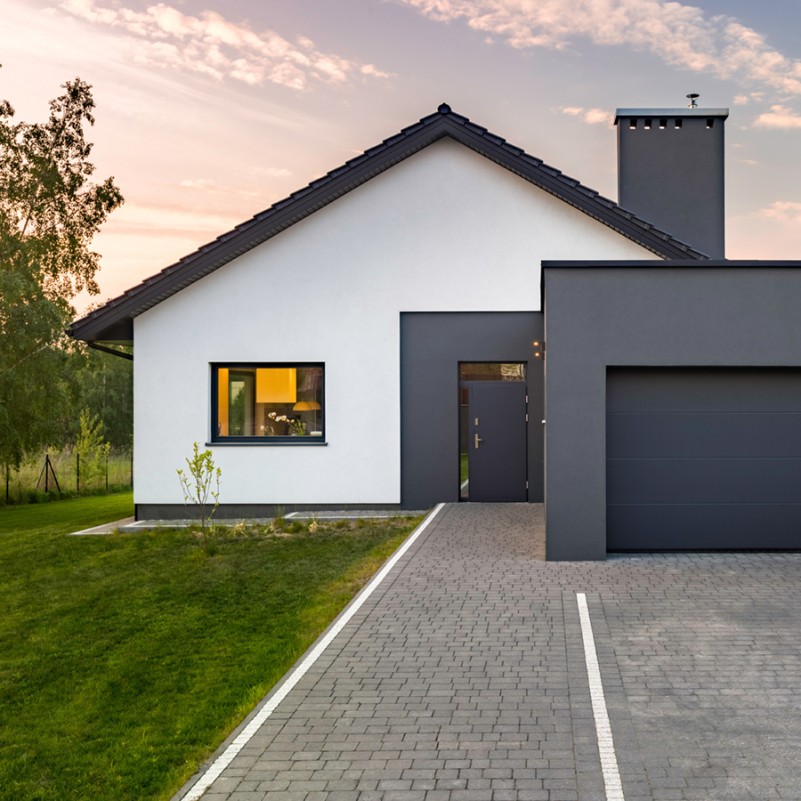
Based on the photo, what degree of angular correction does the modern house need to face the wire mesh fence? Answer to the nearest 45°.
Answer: approximately 135° to its right

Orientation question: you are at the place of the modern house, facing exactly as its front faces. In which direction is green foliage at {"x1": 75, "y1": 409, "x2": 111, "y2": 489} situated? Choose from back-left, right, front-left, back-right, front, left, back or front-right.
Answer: back-right

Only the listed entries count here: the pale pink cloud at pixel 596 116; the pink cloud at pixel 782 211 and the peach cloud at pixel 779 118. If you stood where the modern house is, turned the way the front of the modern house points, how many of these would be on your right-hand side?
0

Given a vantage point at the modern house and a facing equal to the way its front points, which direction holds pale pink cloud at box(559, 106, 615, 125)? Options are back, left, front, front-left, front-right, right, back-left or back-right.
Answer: back-left

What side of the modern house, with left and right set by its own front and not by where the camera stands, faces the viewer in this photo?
front

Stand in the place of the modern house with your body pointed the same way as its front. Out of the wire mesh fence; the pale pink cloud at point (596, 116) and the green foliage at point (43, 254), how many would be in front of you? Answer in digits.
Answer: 0

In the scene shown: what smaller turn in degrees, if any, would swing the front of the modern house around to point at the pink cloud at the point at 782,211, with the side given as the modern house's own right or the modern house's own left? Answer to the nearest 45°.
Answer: approximately 135° to the modern house's own left

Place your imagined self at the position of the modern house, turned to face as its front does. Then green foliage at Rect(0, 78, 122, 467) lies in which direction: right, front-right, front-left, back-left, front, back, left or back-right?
back-right

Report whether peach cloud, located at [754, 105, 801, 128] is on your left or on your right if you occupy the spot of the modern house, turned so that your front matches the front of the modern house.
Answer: on your left
